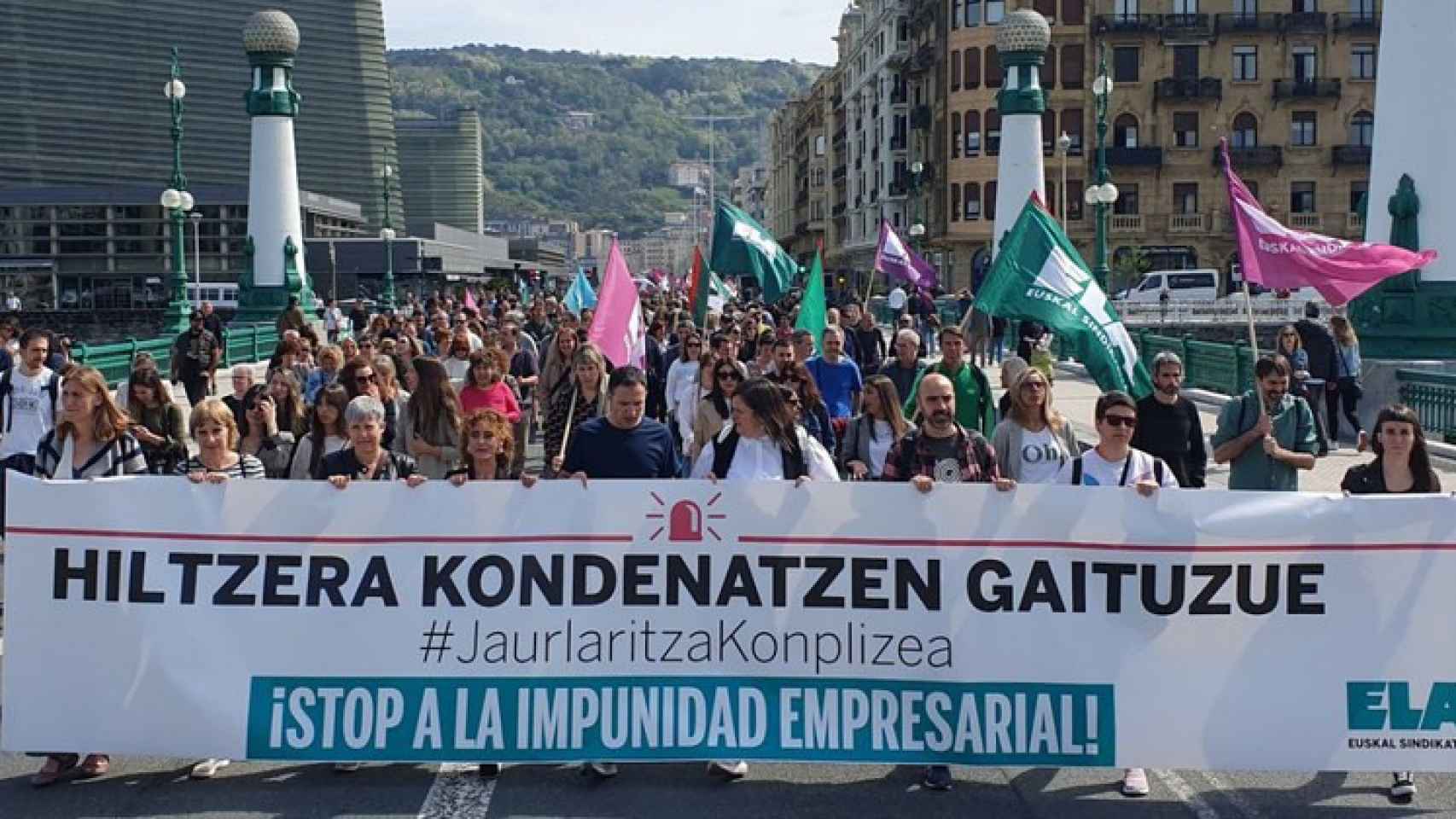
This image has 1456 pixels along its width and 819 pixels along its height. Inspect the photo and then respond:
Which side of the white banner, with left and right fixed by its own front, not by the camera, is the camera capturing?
front

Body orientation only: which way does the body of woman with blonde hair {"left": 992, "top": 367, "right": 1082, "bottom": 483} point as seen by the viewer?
toward the camera

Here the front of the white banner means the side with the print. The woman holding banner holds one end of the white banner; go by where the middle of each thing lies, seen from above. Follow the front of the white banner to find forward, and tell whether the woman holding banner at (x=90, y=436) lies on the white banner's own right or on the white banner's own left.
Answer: on the white banner's own right

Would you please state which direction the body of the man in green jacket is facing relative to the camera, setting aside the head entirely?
toward the camera

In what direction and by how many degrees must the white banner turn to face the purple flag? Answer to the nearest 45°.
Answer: approximately 180°

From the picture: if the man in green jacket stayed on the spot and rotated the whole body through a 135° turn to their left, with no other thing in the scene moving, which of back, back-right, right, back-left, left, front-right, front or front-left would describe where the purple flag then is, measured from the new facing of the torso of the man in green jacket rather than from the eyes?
front-left

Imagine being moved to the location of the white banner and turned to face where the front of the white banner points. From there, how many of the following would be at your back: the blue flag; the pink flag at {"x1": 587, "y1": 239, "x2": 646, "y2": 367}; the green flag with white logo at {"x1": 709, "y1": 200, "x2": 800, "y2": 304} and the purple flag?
4
